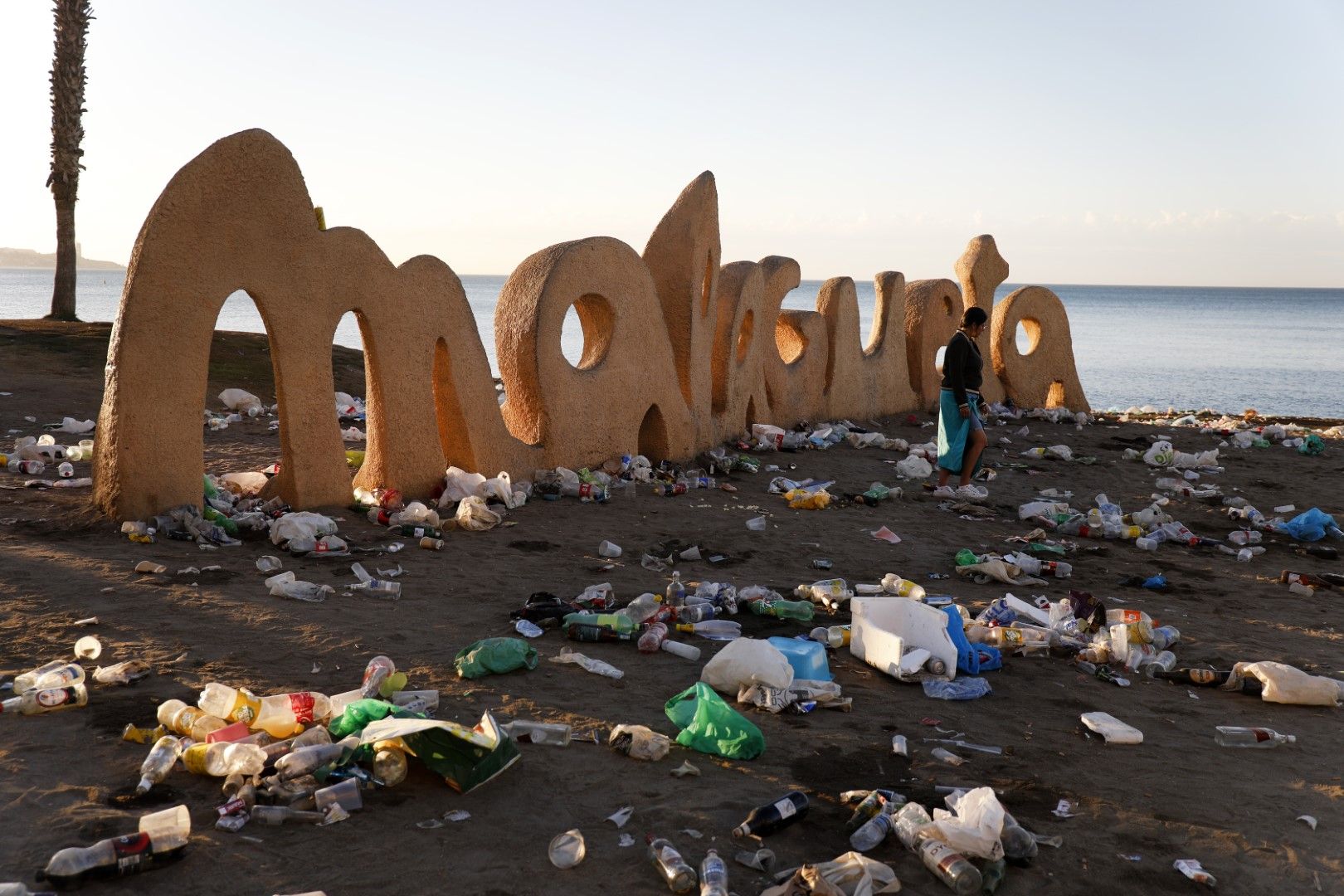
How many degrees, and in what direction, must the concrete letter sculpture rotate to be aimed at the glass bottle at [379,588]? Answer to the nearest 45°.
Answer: approximately 45° to its right

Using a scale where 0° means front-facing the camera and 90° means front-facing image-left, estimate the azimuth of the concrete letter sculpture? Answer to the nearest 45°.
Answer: approximately 315°

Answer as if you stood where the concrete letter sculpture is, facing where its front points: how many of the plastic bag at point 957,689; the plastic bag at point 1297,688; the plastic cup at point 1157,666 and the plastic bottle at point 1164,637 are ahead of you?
4

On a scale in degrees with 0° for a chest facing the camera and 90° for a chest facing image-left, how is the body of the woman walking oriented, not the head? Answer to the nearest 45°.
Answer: approximately 270°

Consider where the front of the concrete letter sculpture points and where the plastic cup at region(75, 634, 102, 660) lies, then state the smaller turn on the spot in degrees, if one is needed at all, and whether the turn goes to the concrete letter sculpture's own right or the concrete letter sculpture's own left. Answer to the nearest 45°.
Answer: approximately 45° to the concrete letter sculpture's own right

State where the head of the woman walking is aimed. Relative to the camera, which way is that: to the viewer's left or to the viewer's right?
to the viewer's right
